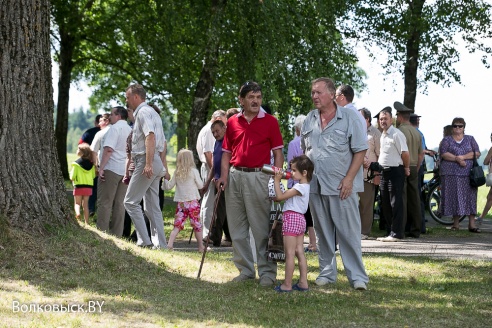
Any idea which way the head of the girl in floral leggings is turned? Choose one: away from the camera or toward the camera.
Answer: away from the camera

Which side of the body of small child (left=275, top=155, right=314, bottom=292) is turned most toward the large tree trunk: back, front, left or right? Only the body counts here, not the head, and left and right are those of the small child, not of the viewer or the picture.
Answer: front

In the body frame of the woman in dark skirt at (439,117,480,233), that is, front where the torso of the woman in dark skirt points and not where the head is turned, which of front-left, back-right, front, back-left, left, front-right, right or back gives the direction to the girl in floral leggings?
front-right

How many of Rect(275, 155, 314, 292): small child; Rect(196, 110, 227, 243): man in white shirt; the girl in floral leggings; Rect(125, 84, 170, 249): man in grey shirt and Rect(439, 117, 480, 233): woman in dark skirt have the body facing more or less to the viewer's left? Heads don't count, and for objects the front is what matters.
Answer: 2

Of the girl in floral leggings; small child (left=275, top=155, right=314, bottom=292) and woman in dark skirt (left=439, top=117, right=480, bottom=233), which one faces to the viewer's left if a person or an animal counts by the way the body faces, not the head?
the small child

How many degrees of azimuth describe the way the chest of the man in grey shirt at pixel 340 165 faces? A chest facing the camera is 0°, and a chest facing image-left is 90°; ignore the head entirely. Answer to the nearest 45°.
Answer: approximately 45°

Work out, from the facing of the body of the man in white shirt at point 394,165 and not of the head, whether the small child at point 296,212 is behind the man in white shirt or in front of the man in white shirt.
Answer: in front
